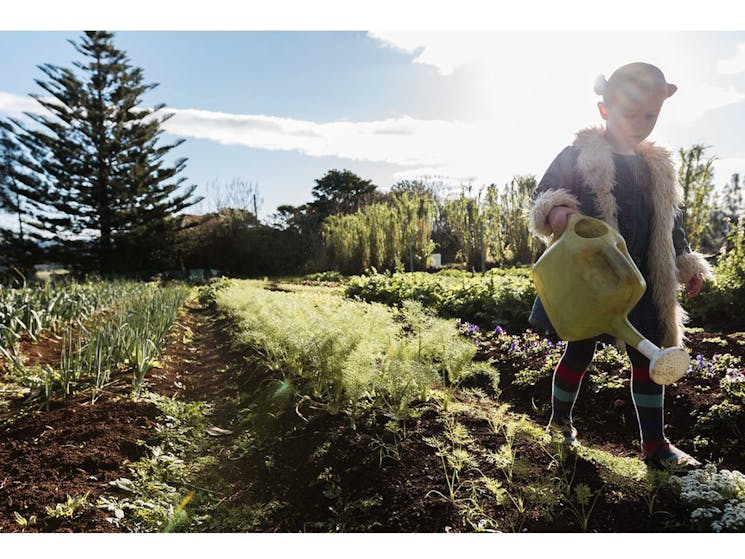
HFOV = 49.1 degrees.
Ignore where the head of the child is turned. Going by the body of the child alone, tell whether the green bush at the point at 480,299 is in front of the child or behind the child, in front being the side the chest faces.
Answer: behind

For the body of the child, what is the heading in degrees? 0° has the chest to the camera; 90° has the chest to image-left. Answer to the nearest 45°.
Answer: approximately 315°

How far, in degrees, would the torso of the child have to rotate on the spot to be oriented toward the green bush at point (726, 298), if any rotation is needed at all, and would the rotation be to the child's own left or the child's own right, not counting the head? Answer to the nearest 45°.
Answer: approximately 135° to the child's own left
